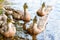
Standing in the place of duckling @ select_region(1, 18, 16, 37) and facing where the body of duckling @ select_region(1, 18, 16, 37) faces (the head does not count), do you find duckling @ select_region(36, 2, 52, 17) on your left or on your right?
on your left

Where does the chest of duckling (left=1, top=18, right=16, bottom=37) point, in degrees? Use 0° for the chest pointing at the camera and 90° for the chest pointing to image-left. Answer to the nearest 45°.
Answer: approximately 315°

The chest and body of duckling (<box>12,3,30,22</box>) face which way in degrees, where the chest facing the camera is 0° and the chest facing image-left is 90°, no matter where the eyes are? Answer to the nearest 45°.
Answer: approximately 315°

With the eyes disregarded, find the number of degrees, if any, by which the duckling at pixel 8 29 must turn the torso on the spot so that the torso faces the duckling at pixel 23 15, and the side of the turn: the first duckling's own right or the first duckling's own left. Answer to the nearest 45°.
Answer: approximately 90° to the first duckling's own left

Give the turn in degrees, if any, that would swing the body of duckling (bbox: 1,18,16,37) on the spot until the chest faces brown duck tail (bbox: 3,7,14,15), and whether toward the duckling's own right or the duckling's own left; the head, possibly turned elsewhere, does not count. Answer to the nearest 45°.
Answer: approximately 135° to the duckling's own left

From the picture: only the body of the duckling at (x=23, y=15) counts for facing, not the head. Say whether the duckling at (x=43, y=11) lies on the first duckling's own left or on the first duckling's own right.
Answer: on the first duckling's own left

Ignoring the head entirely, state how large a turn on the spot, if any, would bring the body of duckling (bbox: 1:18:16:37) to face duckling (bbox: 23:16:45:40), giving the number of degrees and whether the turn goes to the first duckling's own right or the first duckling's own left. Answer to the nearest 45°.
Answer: approximately 45° to the first duckling's own left
